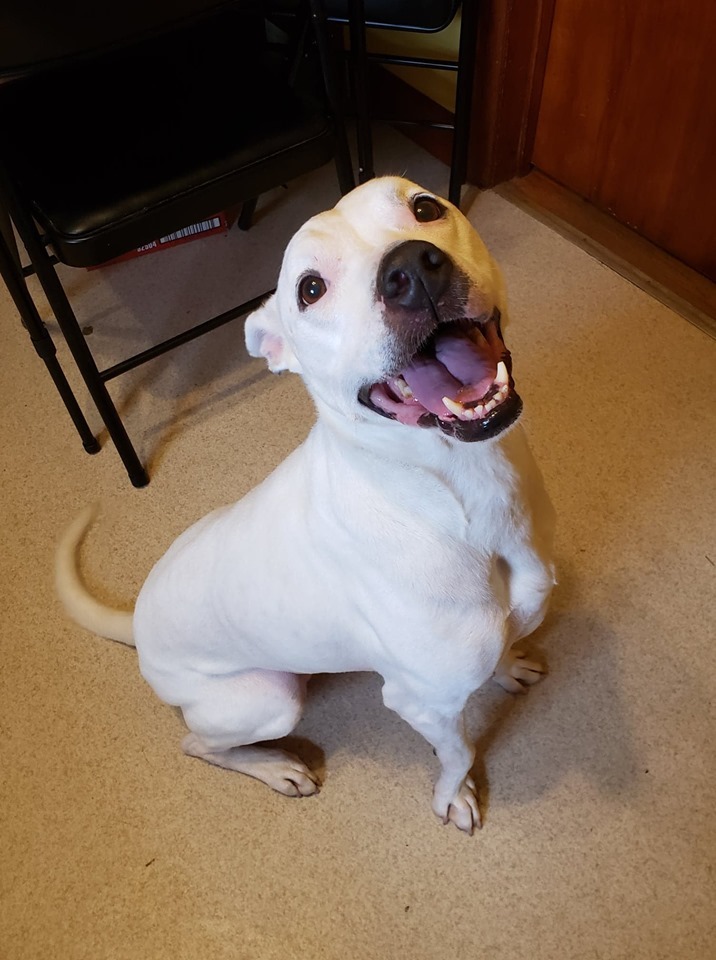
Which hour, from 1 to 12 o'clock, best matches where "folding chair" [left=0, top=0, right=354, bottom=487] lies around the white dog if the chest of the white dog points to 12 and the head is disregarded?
The folding chair is roughly at 7 o'clock from the white dog.

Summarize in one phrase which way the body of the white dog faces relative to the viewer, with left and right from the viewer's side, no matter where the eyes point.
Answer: facing the viewer and to the right of the viewer

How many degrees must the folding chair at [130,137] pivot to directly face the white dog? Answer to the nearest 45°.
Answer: approximately 45° to its right

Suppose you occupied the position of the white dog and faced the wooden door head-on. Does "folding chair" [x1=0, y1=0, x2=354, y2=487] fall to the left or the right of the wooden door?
left

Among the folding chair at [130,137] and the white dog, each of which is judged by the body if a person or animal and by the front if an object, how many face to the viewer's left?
0

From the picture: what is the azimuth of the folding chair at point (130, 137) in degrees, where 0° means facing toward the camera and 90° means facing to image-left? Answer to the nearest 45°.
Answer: approximately 315°

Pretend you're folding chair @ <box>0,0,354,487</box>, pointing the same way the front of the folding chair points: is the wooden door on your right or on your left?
on your left

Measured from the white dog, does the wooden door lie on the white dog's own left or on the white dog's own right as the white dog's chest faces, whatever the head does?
on the white dog's own left
